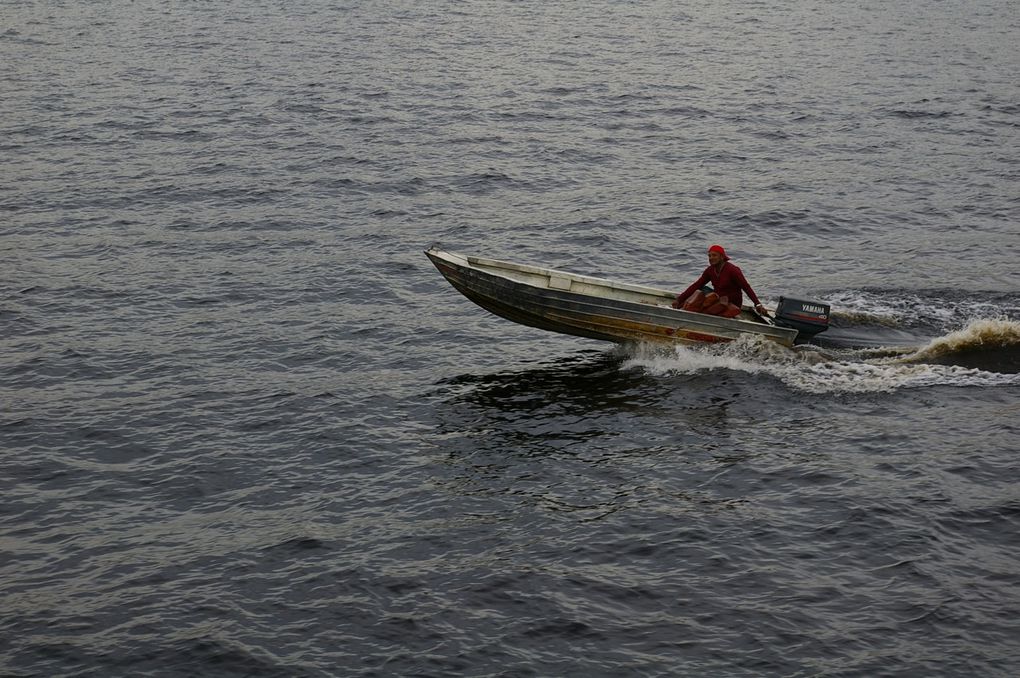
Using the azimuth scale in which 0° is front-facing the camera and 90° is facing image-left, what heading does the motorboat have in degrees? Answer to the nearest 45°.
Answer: approximately 90°
